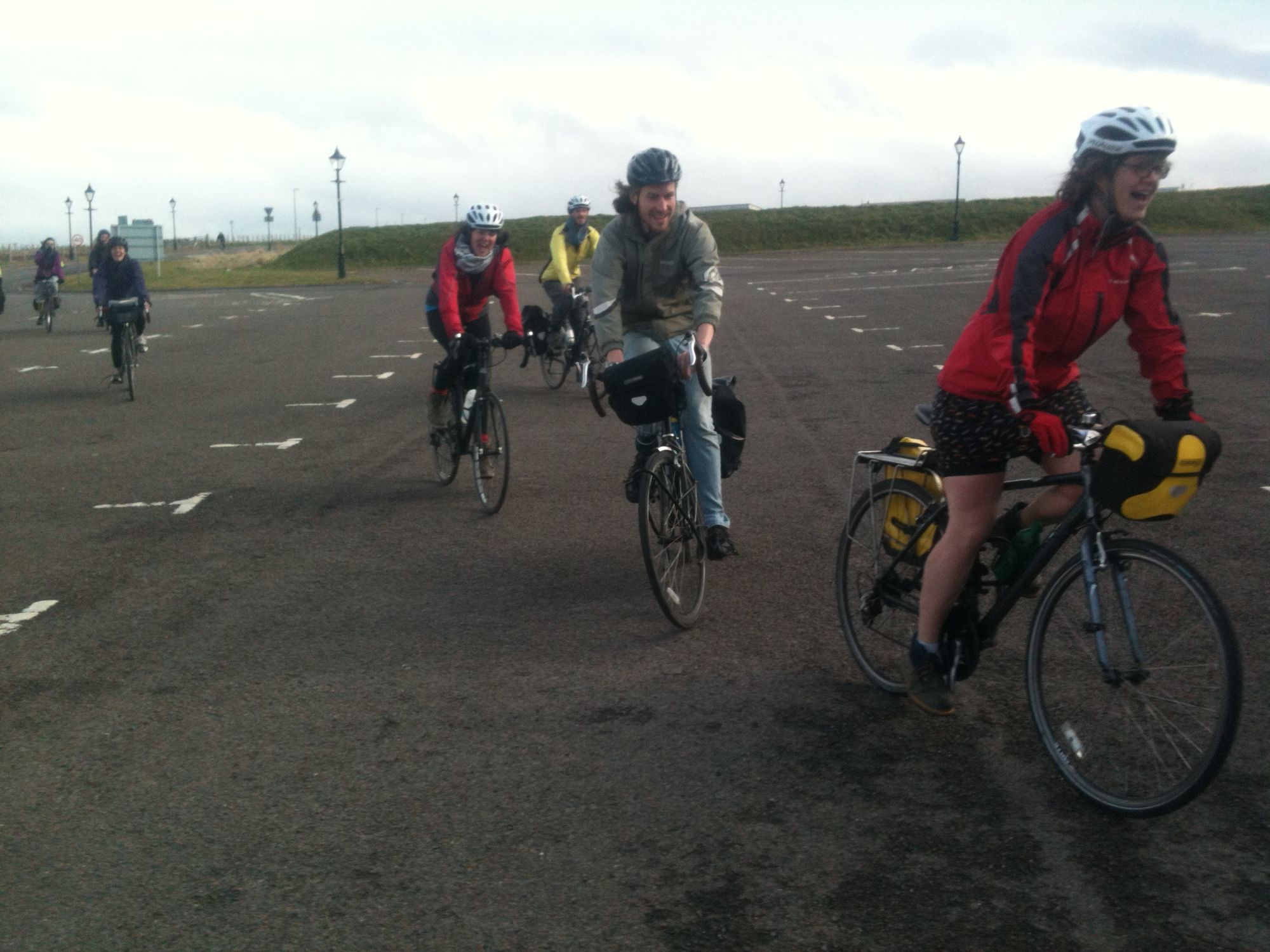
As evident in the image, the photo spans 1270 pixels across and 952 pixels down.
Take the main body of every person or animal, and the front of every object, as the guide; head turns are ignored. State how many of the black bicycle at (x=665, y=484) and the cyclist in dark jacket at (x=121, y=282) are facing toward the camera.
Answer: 2

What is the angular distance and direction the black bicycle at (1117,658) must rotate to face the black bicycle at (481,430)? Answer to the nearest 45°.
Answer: approximately 180°

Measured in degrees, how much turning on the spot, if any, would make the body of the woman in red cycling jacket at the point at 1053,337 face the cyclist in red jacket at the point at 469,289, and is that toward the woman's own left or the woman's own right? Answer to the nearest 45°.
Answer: approximately 180°

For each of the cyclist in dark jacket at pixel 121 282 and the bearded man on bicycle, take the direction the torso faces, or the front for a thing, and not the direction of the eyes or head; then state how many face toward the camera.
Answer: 2

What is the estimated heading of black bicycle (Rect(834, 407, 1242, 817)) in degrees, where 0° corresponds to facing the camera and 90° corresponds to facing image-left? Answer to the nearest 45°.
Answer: approximately 315°

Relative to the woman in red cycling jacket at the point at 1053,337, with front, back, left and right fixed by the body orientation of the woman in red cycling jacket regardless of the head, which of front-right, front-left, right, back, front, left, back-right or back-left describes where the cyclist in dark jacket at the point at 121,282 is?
back

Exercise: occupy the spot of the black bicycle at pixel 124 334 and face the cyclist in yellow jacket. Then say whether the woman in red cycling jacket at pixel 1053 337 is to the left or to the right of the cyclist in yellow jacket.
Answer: right

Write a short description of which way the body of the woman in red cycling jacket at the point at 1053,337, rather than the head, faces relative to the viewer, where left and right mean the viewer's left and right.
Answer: facing the viewer and to the right of the viewer

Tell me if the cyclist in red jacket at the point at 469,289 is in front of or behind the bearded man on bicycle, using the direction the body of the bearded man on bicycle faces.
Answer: behind

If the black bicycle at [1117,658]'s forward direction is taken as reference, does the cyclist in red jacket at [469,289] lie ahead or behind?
behind

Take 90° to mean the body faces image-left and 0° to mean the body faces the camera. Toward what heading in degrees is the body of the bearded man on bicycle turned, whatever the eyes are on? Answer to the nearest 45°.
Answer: approximately 0°
